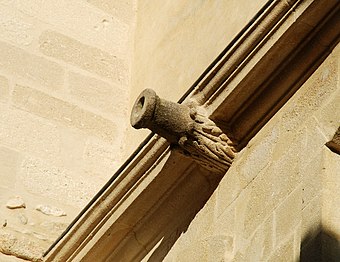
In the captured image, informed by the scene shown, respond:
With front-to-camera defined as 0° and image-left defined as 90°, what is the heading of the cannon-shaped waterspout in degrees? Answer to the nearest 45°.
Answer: approximately 45°
